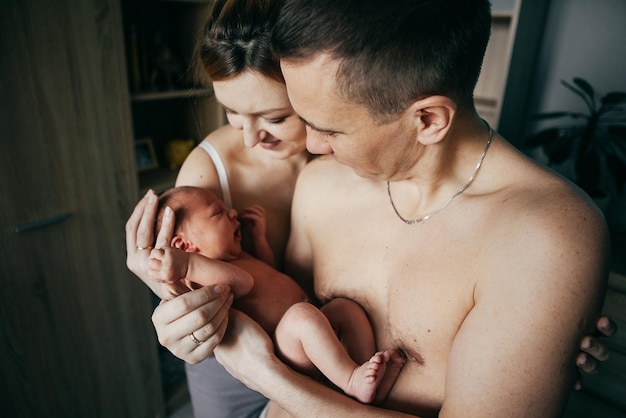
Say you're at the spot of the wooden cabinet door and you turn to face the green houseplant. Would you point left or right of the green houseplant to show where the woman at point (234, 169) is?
right

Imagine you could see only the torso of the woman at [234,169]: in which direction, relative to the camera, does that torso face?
toward the camera

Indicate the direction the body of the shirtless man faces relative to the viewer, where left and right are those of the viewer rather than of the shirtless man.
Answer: facing the viewer and to the left of the viewer

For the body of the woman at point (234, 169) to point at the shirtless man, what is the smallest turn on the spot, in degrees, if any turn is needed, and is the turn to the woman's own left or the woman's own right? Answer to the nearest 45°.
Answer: approximately 45° to the woman's own left

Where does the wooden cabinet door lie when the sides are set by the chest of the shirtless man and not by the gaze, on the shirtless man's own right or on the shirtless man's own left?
on the shirtless man's own right

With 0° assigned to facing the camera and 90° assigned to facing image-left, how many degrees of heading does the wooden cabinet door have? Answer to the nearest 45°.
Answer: approximately 0°

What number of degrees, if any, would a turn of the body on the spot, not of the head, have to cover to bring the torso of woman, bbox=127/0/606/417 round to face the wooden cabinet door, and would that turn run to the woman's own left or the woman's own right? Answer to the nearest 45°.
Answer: approximately 135° to the woman's own right

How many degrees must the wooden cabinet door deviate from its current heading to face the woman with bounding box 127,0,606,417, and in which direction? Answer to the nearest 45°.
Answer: approximately 45° to its left

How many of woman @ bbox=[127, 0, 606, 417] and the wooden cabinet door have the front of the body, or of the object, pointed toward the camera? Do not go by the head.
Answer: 2

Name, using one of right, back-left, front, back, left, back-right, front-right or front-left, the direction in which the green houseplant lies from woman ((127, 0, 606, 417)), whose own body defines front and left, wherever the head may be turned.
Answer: back-left
